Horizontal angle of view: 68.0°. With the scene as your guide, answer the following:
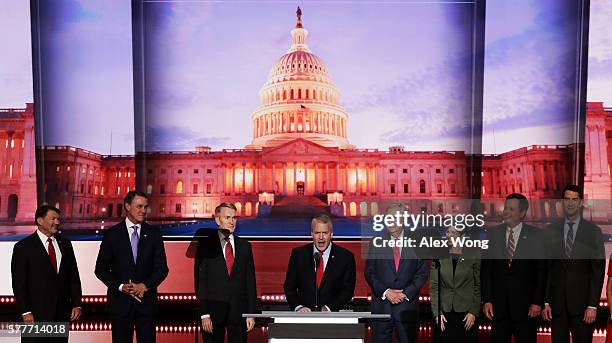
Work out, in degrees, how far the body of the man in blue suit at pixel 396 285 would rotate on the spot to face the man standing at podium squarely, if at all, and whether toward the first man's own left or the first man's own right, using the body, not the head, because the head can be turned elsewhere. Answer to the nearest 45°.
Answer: approximately 90° to the first man's own right

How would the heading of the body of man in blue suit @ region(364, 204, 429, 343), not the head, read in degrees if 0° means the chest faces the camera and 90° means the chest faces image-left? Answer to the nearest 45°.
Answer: approximately 0°

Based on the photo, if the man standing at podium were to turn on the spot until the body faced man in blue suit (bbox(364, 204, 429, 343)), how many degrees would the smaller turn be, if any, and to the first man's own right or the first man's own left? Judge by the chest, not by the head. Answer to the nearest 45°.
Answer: approximately 90° to the first man's own left

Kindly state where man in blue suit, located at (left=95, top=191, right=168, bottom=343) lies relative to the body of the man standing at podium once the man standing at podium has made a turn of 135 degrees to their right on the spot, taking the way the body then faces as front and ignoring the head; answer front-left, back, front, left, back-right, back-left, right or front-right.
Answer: front-left

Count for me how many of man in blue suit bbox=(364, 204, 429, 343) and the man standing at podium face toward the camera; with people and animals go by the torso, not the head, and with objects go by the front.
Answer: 2

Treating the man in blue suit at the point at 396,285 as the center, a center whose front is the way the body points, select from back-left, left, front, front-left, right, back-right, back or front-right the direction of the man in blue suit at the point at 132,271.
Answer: right

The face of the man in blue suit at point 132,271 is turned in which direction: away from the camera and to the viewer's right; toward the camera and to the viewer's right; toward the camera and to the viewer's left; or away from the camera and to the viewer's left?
toward the camera and to the viewer's right
